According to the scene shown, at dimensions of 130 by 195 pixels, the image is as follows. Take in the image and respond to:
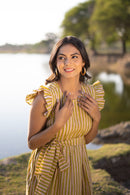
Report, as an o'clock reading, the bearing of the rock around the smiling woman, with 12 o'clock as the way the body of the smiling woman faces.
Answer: The rock is roughly at 8 o'clock from the smiling woman.

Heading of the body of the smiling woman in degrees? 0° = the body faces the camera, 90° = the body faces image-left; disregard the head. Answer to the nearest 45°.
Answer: approximately 315°

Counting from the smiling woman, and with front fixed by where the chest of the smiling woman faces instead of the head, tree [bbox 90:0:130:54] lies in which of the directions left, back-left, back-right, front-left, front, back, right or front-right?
back-left
